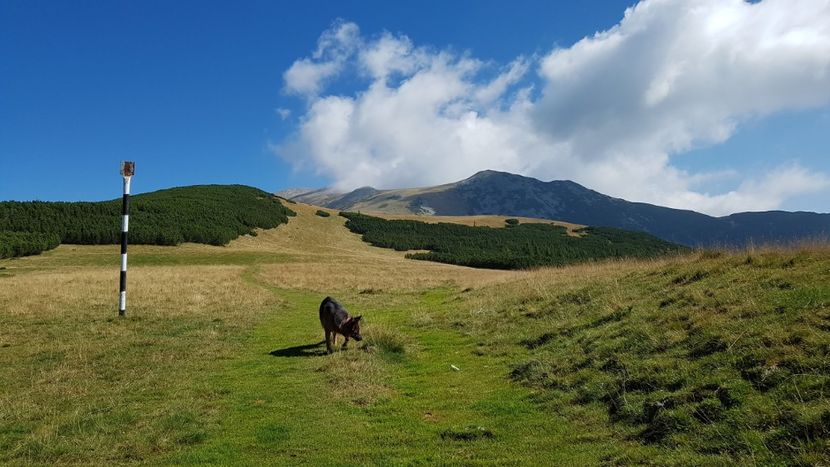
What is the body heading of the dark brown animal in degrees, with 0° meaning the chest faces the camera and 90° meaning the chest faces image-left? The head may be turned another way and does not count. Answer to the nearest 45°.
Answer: approximately 315°
